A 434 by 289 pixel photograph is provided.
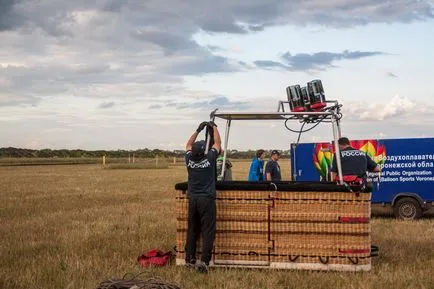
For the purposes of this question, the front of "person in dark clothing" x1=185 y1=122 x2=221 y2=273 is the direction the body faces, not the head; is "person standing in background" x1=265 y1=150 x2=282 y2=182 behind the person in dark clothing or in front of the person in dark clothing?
in front

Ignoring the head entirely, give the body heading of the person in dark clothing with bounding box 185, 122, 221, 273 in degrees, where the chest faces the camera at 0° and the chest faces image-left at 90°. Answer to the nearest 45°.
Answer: approximately 180°

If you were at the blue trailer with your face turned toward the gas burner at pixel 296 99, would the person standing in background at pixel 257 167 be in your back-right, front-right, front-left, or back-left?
front-right

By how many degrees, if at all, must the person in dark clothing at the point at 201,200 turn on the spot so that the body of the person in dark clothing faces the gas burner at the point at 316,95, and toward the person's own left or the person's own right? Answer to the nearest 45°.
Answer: approximately 90° to the person's own right

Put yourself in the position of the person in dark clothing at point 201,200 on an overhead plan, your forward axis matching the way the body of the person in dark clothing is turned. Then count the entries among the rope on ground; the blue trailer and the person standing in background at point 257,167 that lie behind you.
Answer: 1

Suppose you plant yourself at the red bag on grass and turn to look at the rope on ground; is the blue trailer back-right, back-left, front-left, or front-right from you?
back-left

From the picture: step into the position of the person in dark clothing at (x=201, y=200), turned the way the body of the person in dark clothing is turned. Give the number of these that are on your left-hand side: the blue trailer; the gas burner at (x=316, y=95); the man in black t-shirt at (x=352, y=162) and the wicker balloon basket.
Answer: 0
